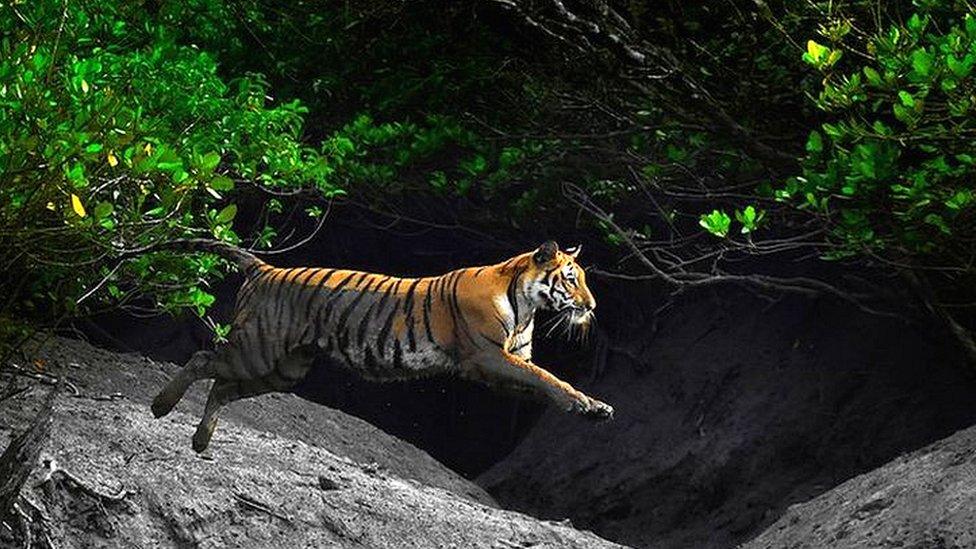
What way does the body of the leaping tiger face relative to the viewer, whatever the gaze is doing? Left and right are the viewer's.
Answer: facing to the right of the viewer
